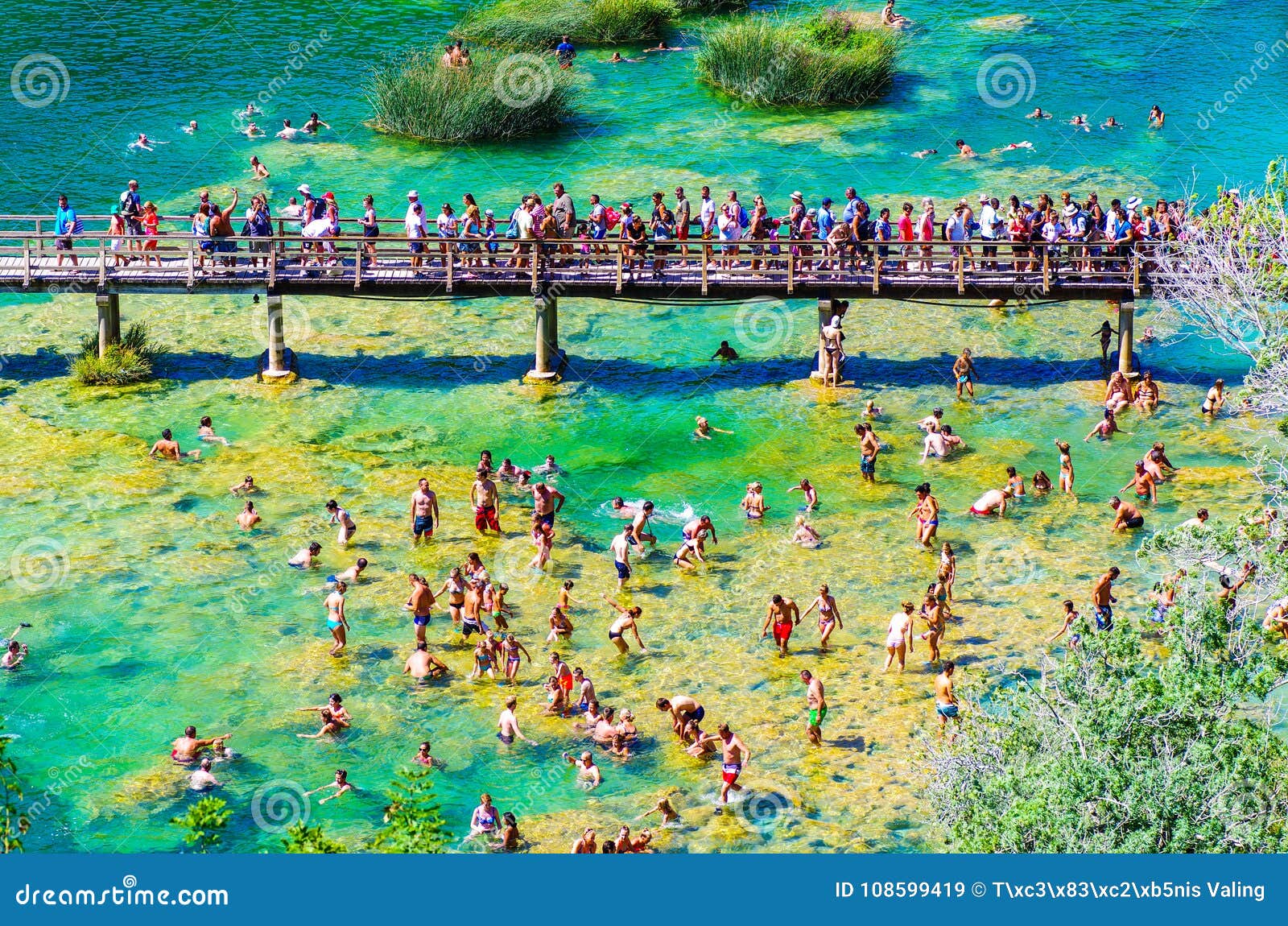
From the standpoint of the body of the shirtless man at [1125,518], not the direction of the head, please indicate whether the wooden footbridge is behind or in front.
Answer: in front

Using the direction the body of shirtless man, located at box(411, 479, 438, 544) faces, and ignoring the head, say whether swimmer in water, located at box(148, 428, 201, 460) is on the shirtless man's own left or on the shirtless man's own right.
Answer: on the shirtless man's own right

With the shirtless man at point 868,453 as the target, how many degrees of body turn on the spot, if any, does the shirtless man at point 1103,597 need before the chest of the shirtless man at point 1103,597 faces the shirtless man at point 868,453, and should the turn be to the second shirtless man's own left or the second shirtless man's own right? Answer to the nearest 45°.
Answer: approximately 180°

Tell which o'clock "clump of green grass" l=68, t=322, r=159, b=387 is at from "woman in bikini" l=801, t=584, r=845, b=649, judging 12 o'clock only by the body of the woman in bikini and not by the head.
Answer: The clump of green grass is roughly at 4 o'clock from the woman in bikini.

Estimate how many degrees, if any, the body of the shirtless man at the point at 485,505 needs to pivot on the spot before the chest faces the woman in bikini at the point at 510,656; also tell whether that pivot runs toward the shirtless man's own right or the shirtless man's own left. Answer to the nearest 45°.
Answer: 0° — they already face them

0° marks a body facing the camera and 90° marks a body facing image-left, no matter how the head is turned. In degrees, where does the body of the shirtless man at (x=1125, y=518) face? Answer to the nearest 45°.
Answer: approximately 90°

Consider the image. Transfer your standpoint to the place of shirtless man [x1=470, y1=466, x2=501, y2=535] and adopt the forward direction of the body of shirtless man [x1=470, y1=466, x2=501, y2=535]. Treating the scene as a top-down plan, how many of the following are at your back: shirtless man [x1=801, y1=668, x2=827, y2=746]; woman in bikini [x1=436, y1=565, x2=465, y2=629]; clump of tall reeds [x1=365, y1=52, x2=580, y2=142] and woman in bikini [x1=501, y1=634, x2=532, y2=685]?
1

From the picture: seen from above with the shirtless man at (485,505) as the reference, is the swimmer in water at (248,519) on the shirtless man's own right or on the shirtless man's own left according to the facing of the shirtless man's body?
on the shirtless man's own right

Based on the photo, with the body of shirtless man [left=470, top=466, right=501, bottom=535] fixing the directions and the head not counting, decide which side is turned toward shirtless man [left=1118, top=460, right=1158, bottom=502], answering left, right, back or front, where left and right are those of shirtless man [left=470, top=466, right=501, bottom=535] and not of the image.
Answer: left

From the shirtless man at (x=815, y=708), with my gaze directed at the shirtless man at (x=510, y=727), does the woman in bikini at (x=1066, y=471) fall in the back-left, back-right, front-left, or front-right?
back-right

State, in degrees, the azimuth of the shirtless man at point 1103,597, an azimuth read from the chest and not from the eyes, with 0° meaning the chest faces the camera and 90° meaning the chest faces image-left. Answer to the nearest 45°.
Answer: approximately 315°

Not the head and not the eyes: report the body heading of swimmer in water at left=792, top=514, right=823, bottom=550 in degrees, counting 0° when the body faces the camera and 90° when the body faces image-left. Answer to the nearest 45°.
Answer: approximately 45°

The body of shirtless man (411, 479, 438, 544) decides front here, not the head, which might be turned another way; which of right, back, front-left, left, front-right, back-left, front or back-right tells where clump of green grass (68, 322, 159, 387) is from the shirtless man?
back-right

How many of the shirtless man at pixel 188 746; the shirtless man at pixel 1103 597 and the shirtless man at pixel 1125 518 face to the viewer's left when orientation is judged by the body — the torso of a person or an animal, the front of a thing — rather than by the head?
1
